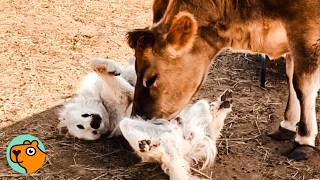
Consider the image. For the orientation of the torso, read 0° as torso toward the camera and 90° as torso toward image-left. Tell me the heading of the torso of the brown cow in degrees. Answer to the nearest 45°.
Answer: approximately 90°
